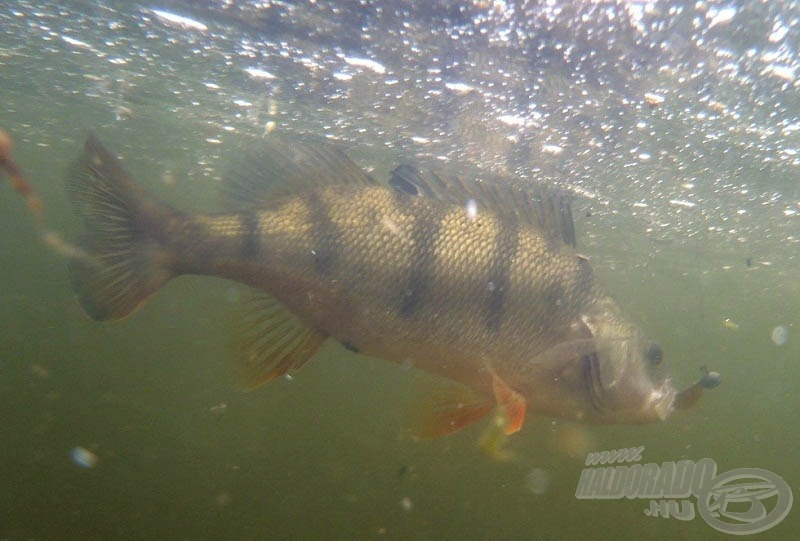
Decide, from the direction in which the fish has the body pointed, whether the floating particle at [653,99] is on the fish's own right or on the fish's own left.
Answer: on the fish's own left

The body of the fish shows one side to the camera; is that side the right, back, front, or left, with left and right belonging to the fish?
right
